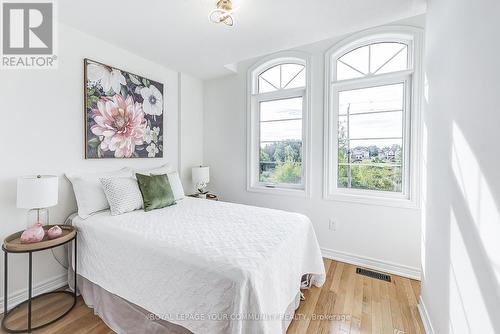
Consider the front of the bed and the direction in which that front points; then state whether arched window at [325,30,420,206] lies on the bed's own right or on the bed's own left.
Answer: on the bed's own left

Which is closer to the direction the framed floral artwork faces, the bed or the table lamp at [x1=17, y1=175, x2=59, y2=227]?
the bed

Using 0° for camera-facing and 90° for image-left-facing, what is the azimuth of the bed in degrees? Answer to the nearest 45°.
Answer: approximately 315°

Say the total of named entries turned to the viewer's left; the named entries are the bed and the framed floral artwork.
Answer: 0

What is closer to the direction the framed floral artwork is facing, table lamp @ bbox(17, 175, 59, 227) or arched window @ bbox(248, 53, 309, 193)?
the arched window

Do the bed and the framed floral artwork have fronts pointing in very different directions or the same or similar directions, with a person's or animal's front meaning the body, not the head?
same or similar directions

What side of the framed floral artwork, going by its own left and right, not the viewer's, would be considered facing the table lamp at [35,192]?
right

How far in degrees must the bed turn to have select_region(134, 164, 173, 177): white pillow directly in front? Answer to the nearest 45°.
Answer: approximately 135° to its left

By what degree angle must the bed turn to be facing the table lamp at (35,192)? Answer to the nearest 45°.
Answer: approximately 135° to its right
